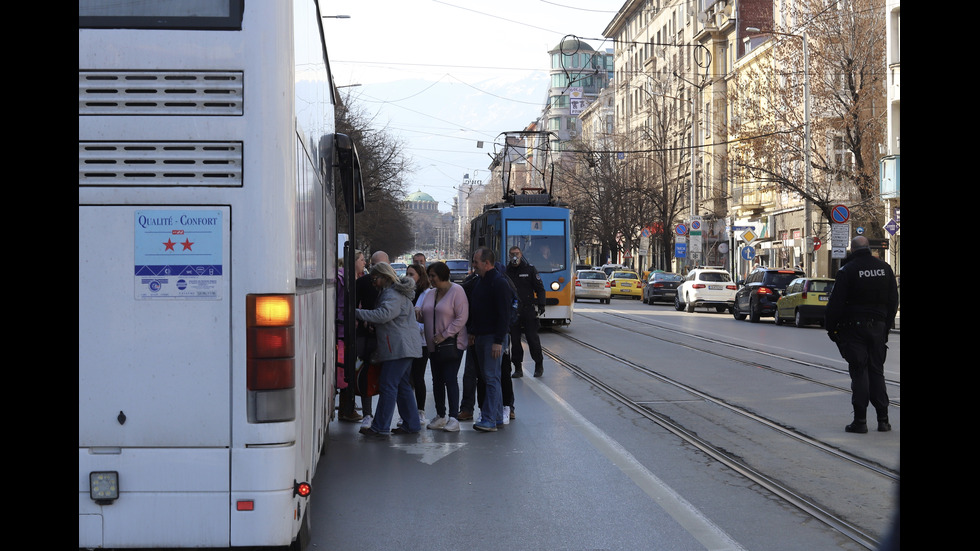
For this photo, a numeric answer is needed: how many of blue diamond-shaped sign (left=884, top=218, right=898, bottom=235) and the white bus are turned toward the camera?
1

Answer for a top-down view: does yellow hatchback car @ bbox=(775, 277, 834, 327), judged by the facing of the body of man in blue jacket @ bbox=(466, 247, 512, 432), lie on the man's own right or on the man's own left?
on the man's own right

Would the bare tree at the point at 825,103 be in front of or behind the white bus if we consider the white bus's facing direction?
in front

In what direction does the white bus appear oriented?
away from the camera

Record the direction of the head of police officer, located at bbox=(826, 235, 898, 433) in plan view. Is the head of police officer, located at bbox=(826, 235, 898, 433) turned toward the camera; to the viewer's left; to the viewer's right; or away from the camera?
away from the camera

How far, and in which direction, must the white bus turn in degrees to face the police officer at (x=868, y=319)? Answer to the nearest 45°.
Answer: approximately 45° to its right

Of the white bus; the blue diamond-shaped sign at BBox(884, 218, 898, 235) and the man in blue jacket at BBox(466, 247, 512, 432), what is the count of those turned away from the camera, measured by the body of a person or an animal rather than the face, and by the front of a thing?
1

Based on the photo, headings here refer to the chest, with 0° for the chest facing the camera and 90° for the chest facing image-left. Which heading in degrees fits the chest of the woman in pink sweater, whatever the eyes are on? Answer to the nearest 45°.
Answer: approximately 45°

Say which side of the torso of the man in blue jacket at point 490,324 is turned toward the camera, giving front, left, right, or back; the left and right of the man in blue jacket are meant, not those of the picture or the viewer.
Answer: left

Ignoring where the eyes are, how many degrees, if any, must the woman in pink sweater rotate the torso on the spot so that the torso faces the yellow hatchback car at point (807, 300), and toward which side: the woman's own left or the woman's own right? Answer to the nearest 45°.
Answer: approximately 180°

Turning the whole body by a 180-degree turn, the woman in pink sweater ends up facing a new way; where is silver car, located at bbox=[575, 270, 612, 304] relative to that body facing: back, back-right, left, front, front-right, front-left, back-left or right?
front-left
